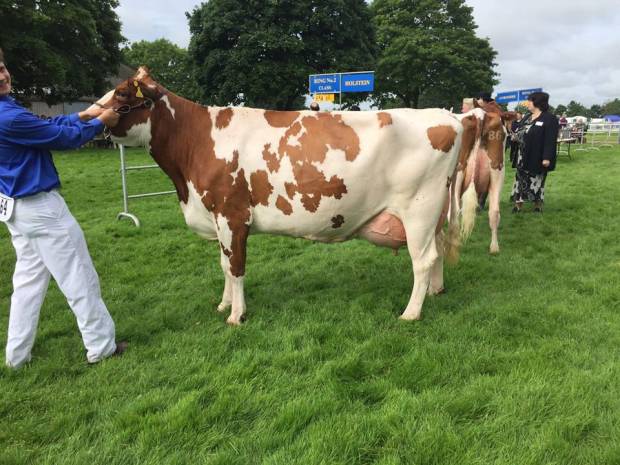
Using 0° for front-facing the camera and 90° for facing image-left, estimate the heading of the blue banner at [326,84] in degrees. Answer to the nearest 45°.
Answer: approximately 0°

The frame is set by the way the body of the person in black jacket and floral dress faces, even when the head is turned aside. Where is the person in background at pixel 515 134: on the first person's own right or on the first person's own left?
on the first person's own right

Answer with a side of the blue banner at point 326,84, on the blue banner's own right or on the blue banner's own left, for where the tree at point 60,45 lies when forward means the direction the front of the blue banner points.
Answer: on the blue banner's own right

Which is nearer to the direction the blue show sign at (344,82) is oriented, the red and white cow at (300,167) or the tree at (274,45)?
the red and white cow

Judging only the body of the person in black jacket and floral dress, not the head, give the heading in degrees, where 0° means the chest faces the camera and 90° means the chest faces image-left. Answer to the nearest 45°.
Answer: approximately 45°

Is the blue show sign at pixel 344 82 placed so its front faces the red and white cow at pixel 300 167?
yes

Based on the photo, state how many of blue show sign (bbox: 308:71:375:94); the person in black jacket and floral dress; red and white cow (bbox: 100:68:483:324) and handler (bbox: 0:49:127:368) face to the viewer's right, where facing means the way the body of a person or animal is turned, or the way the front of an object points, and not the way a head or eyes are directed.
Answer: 1

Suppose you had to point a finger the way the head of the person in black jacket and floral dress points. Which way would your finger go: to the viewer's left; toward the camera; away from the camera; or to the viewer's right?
to the viewer's left

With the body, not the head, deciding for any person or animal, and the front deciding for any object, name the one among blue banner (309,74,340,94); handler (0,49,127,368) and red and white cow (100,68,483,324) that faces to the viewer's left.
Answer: the red and white cow

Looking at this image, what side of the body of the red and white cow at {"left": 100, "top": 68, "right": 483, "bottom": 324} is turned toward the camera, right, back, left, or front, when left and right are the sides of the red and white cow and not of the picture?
left

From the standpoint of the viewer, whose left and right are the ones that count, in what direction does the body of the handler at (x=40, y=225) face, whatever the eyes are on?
facing to the right of the viewer

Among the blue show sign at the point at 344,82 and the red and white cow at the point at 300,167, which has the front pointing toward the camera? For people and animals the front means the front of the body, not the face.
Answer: the blue show sign

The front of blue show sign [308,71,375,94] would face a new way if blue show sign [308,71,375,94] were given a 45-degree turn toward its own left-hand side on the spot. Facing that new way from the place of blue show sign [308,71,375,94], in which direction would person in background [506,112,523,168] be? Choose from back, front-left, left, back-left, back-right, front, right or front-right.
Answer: front

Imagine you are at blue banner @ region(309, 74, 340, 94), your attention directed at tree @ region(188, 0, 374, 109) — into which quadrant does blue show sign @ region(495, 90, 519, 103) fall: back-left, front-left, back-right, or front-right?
front-right

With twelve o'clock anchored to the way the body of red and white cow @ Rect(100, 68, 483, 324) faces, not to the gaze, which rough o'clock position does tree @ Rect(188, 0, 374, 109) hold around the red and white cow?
The tree is roughly at 3 o'clock from the red and white cow.
